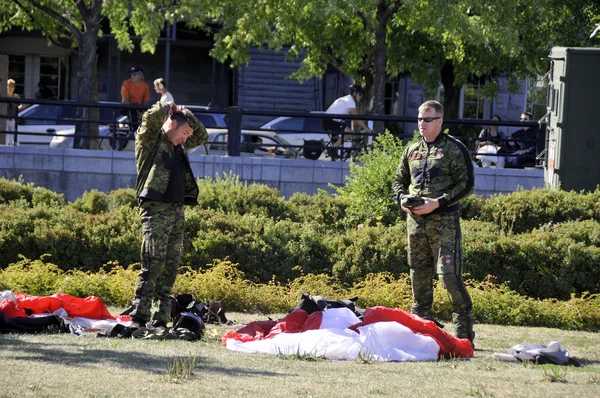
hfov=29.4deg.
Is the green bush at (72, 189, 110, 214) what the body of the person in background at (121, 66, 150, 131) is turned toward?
yes

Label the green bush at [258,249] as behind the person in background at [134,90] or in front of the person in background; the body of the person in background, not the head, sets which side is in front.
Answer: in front

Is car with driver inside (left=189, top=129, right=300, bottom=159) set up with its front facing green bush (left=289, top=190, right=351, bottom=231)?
no

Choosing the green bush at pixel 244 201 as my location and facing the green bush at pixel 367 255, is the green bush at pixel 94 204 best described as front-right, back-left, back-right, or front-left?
back-right

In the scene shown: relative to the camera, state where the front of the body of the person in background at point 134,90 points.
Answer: toward the camera

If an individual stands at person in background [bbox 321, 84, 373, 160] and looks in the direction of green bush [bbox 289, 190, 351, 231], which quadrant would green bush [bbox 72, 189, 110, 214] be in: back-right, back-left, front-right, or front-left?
front-right

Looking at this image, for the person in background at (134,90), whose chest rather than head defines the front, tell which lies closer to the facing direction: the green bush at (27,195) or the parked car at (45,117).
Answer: the green bush

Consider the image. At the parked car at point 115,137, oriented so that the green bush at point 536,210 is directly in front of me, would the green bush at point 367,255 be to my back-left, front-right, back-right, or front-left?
front-right

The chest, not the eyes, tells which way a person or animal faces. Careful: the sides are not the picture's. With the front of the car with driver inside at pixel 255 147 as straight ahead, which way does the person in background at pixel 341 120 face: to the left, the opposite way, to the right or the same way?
the same way

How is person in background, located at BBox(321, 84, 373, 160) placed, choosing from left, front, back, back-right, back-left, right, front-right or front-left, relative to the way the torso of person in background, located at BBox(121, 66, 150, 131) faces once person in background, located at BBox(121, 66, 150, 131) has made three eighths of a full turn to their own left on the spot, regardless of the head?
front-right

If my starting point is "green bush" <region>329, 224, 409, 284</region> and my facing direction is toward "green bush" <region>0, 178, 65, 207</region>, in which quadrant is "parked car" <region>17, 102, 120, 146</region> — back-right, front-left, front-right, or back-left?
front-right

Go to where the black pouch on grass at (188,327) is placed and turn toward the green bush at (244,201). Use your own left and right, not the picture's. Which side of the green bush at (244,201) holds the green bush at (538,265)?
right
